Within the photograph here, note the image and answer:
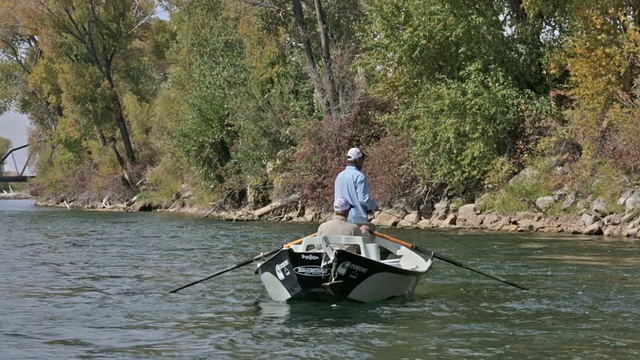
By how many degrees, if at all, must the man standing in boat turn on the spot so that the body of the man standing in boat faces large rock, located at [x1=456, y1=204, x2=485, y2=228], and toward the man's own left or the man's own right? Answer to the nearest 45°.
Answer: approximately 45° to the man's own left

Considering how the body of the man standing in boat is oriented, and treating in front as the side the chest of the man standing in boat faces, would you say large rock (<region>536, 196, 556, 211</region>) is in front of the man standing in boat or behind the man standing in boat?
in front

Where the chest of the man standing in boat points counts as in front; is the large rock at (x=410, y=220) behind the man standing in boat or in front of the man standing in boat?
in front

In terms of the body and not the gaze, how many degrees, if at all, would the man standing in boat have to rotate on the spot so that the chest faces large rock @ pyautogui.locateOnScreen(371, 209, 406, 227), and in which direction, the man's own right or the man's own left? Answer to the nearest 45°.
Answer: approximately 45° to the man's own left

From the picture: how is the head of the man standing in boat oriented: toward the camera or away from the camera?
away from the camera

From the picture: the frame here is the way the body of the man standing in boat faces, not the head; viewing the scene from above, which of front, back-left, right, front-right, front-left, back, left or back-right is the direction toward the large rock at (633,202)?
front

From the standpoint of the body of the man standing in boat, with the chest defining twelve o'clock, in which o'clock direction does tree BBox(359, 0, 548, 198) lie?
The tree is roughly at 11 o'clock from the man standing in boat.

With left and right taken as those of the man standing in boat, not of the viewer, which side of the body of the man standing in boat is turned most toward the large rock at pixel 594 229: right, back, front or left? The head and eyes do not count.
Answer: front

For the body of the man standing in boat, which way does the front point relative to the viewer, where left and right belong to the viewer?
facing away from the viewer and to the right of the viewer
